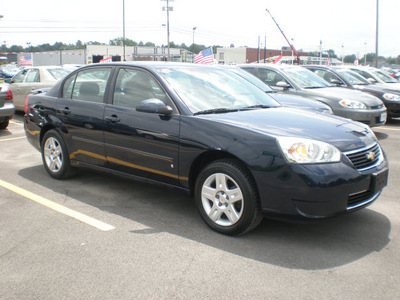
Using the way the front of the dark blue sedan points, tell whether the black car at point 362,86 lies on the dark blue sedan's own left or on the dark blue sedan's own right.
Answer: on the dark blue sedan's own left

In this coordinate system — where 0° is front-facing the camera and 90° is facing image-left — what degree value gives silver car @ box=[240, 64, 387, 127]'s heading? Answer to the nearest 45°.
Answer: approximately 315°

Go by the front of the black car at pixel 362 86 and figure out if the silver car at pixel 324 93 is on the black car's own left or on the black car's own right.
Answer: on the black car's own right

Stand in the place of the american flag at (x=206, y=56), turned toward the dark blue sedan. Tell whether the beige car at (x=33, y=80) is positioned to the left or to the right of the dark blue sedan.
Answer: right

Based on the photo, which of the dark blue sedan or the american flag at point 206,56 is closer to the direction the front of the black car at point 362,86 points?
the dark blue sedan

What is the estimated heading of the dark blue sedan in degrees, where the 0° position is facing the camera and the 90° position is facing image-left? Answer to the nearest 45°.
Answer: approximately 315°
